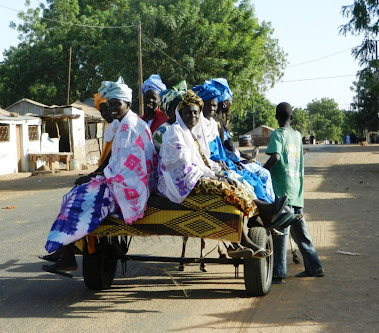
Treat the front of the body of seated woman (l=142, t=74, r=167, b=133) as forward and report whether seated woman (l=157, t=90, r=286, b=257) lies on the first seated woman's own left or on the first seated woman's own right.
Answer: on the first seated woman's own left

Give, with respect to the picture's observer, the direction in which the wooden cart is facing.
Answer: facing away from the viewer

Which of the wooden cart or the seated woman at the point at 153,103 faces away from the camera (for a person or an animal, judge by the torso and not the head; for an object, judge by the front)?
the wooden cart

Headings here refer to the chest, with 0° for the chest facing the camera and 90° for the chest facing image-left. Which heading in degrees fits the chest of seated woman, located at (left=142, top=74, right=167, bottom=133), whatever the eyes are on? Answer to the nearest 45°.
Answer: approximately 45°

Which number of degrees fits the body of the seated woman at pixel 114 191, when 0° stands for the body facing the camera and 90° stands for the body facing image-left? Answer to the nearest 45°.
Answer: approximately 90°

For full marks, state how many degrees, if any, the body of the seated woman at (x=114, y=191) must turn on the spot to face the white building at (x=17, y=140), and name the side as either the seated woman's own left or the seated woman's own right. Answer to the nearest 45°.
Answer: approximately 90° to the seated woman's own right
